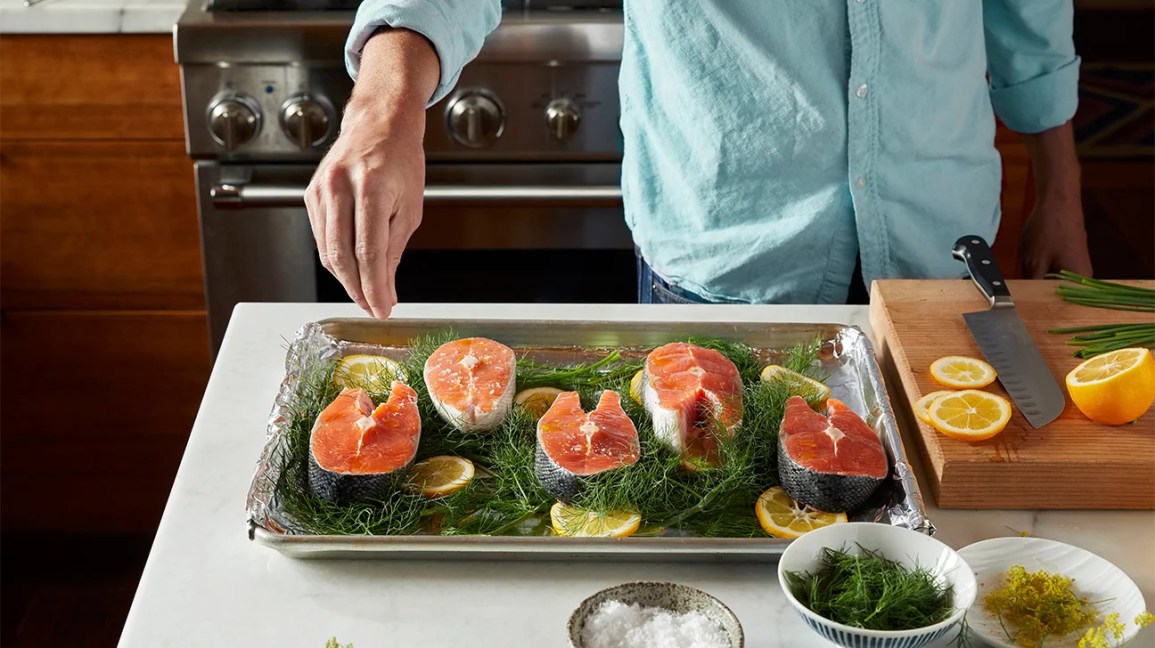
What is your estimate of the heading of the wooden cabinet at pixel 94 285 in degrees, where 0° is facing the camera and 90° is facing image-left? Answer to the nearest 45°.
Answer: approximately 0°

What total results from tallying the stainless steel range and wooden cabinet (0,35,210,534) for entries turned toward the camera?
2

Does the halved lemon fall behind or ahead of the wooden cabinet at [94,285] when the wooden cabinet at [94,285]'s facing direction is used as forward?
ahead

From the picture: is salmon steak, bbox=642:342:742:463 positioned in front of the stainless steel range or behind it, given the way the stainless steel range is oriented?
in front

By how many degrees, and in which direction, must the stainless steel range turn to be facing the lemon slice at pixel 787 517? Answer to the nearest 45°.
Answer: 0° — it already faces it

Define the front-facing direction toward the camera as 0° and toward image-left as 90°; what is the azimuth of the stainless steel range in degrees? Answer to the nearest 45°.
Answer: approximately 0°

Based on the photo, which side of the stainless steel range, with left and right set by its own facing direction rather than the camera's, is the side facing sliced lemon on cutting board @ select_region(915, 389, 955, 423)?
front

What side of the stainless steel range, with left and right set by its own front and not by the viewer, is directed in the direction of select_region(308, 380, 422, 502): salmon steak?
front

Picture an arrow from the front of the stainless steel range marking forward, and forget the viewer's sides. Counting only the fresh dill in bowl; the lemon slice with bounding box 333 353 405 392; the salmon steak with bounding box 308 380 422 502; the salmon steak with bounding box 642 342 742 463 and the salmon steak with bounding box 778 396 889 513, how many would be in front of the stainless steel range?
5
